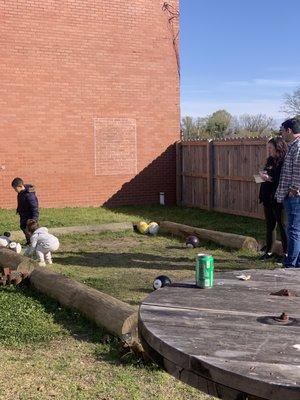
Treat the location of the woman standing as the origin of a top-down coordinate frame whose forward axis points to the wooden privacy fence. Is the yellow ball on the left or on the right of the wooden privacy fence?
left

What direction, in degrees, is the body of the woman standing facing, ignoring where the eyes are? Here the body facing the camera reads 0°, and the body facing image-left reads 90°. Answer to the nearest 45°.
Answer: approximately 90°

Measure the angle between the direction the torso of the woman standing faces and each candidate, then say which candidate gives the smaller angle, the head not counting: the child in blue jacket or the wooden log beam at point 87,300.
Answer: the child in blue jacket

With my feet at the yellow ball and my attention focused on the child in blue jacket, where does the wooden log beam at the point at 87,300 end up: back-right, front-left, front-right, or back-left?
front-left

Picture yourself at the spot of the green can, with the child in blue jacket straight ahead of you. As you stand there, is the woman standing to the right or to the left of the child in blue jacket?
right

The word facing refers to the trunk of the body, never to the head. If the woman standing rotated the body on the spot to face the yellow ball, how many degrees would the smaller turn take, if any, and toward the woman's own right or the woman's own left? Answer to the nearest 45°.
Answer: approximately 45° to the woman's own right

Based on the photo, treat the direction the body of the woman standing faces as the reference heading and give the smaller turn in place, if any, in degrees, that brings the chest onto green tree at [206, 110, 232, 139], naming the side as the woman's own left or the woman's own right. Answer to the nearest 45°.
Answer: approximately 90° to the woman's own right

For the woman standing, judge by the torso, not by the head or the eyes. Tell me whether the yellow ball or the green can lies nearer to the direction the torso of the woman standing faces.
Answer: the yellow ball
